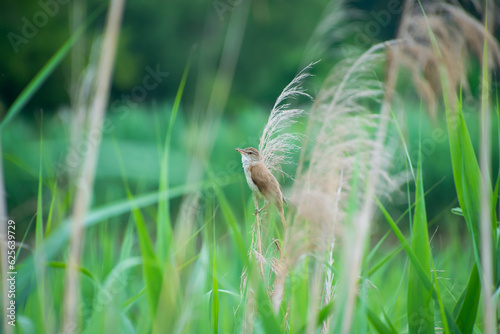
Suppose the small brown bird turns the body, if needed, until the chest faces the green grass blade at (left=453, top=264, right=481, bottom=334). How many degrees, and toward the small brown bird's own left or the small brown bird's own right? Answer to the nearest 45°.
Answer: approximately 135° to the small brown bird's own left

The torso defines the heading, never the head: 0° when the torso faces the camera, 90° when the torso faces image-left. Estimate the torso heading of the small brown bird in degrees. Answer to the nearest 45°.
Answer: approximately 90°

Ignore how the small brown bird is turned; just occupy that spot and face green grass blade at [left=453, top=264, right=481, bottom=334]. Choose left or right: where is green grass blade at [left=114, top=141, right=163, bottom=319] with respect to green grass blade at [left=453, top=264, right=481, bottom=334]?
right

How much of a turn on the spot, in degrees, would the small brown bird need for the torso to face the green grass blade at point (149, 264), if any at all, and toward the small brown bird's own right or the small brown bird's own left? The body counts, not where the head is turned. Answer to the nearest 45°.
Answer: approximately 90° to the small brown bird's own left

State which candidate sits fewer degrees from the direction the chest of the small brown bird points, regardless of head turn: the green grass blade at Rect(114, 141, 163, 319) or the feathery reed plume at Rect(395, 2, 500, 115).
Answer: the green grass blade

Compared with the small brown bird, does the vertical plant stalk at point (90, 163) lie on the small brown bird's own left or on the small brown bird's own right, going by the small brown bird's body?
on the small brown bird's own left

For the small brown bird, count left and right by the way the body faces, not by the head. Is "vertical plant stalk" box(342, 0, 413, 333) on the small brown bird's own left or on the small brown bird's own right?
on the small brown bird's own left
